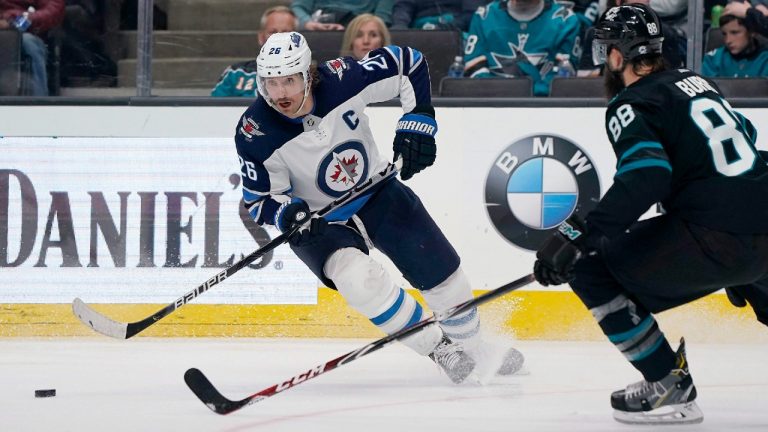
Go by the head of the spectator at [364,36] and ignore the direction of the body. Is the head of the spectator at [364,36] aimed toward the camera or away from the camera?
toward the camera

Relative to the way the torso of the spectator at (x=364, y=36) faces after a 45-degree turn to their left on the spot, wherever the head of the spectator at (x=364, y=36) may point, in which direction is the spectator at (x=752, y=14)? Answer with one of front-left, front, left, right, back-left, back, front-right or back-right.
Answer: front-left

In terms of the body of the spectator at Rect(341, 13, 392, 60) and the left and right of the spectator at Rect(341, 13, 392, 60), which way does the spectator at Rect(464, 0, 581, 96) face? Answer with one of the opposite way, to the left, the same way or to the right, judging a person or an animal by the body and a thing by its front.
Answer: the same way

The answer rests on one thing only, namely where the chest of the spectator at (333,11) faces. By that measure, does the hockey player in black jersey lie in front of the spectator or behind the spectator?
in front

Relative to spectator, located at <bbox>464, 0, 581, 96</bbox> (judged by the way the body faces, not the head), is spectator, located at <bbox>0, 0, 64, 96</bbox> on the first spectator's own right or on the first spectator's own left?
on the first spectator's own right

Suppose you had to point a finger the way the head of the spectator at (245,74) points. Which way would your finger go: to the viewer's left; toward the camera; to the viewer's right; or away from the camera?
toward the camera

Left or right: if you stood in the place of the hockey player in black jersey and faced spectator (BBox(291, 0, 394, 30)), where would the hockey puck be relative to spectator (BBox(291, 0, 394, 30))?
left

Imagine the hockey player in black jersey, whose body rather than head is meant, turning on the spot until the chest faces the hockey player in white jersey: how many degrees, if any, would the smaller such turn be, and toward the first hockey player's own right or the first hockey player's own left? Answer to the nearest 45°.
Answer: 0° — they already face them

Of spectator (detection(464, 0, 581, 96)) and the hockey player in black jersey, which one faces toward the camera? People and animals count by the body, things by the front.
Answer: the spectator

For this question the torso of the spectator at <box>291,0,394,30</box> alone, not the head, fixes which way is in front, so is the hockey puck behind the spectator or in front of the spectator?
in front

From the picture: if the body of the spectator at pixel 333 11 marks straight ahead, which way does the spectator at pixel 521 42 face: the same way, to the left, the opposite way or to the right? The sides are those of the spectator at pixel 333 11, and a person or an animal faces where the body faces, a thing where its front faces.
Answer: the same way

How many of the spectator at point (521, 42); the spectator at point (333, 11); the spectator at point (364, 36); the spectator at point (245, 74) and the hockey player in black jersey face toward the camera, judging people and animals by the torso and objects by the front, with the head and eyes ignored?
4

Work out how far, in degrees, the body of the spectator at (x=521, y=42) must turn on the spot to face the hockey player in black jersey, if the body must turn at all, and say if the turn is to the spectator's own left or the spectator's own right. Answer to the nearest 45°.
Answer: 0° — they already face them

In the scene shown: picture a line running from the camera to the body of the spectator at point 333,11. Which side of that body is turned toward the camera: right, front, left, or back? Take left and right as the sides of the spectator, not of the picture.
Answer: front

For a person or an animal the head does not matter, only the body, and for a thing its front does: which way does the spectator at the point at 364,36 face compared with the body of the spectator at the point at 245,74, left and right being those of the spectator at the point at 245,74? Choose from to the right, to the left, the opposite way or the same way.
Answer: the same way

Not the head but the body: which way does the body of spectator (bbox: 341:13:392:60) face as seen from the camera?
toward the camera

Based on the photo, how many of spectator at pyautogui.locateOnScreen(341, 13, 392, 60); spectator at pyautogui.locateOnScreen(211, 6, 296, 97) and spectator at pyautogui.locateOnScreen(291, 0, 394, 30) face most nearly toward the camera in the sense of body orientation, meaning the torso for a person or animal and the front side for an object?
3
